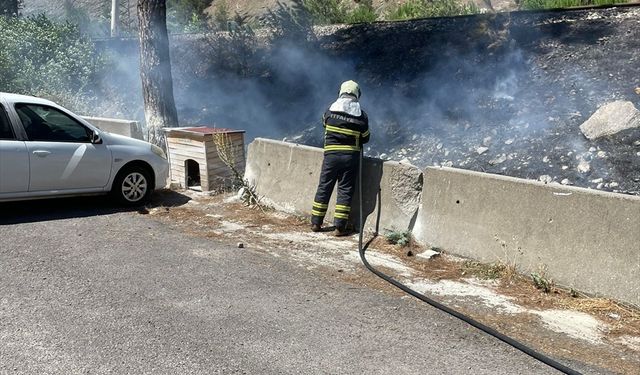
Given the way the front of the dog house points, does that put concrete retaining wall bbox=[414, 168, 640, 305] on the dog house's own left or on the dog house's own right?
on the dog house's own left

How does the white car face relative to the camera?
to the viewer's right

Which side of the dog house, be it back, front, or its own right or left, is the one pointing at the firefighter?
left

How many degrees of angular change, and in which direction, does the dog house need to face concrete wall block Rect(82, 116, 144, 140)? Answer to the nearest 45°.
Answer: approximately 90° to its right

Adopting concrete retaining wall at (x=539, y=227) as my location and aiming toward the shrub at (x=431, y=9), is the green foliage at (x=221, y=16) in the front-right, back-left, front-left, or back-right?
front-left

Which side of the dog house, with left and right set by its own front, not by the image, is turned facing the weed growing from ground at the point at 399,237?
left

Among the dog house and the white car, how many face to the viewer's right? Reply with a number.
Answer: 1

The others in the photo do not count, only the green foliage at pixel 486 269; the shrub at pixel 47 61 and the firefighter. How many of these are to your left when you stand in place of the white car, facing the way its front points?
1

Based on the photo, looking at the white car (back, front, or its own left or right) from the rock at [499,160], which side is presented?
front

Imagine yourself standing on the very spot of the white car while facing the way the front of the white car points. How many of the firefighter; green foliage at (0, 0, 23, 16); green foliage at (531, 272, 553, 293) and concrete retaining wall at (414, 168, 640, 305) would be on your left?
1

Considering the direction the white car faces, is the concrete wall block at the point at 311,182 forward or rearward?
forward

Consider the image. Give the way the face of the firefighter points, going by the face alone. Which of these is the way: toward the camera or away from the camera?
away from the camera
